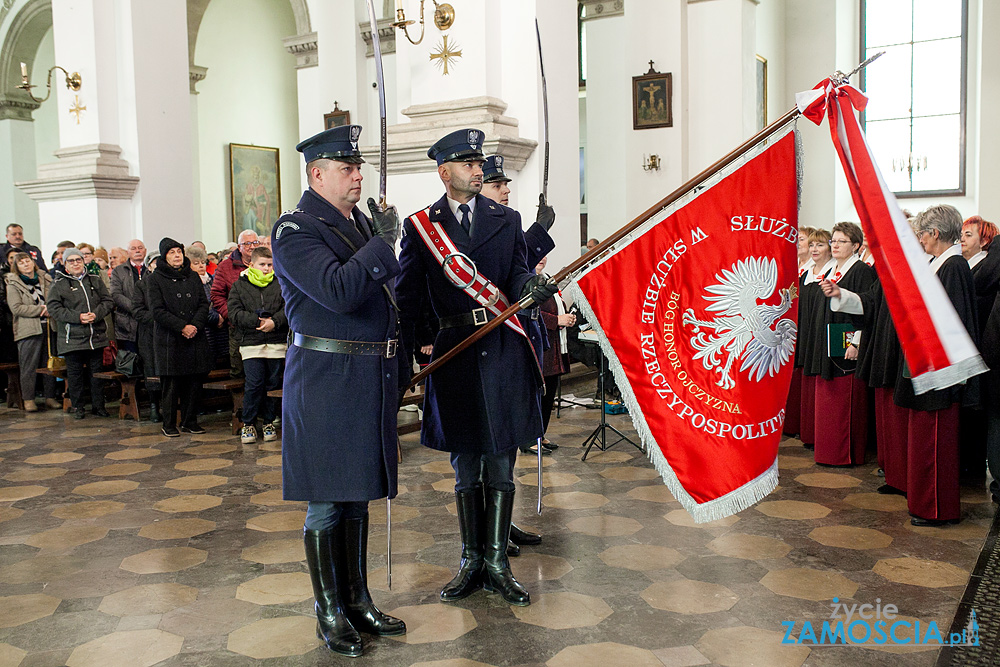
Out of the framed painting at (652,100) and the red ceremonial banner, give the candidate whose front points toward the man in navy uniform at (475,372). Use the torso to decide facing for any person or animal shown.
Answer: the framed painting

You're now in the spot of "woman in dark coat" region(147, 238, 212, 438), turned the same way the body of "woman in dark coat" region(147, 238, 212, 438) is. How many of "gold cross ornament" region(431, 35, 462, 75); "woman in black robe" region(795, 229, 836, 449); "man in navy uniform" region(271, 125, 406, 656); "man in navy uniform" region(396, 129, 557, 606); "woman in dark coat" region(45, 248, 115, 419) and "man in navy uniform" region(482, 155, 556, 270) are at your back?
1

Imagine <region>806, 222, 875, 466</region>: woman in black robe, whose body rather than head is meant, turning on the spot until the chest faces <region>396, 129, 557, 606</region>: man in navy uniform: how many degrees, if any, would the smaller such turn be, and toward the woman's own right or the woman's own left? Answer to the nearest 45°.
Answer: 0° — they already face them

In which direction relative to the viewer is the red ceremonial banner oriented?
toward the camera

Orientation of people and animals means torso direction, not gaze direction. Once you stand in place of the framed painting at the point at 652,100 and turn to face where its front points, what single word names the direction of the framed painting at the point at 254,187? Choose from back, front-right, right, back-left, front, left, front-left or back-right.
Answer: back-right

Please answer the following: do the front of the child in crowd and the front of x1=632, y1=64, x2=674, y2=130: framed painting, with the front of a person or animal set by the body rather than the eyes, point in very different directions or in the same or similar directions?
same or similar directions

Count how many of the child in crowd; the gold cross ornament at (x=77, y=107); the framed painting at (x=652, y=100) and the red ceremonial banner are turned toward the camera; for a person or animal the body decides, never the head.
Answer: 4

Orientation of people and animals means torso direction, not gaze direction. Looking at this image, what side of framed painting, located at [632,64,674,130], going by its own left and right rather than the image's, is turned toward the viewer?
front

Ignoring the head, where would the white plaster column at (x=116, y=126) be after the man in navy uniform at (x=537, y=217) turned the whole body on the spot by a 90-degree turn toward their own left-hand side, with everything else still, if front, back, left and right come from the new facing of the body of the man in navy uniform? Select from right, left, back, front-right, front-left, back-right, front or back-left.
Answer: left

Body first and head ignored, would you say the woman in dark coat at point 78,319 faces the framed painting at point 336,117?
no

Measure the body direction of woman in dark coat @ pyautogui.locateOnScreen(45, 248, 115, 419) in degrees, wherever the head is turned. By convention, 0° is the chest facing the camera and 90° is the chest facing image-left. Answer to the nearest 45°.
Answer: approximately 315°

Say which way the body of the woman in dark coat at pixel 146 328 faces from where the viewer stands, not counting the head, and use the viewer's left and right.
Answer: facing the viewer and to the right of the viewer

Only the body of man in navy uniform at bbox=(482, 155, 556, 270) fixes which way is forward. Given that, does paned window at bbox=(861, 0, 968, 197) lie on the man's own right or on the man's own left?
on the man's own left

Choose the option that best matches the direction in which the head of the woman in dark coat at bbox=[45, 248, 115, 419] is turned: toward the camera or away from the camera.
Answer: toward the camera

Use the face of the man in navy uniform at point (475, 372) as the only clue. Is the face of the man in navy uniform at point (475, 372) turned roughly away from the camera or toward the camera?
toward the camera

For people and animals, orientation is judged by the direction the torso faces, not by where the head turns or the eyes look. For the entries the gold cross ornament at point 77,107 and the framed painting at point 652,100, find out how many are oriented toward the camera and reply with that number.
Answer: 2

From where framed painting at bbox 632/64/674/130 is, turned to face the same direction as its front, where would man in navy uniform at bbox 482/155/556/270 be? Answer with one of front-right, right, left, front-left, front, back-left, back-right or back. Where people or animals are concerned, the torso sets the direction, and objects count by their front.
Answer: front
